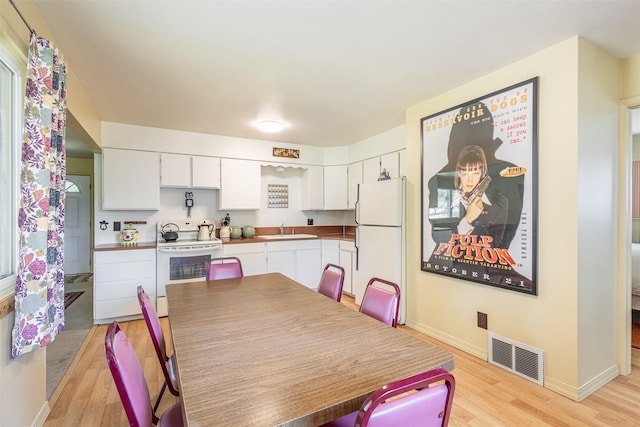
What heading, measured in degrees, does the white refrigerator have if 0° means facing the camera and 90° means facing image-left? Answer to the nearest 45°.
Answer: approximately 45°

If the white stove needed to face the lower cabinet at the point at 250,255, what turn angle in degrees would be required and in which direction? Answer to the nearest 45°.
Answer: approximately 90° to its left

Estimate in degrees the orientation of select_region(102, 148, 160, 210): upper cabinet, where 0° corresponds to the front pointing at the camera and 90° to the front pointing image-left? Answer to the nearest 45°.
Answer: approximately 0°

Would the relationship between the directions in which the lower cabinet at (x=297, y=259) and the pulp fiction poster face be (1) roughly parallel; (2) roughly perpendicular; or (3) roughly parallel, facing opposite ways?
roughly perpendicular

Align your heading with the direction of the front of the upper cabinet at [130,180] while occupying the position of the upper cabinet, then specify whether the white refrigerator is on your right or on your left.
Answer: on your left

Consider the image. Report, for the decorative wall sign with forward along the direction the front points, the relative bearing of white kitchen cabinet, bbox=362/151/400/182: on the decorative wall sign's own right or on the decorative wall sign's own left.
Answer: on the decorative wall sign's own left

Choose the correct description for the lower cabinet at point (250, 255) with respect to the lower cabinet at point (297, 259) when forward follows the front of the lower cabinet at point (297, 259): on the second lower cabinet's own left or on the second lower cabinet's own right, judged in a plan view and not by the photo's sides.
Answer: on the second lower cabinet's own right
